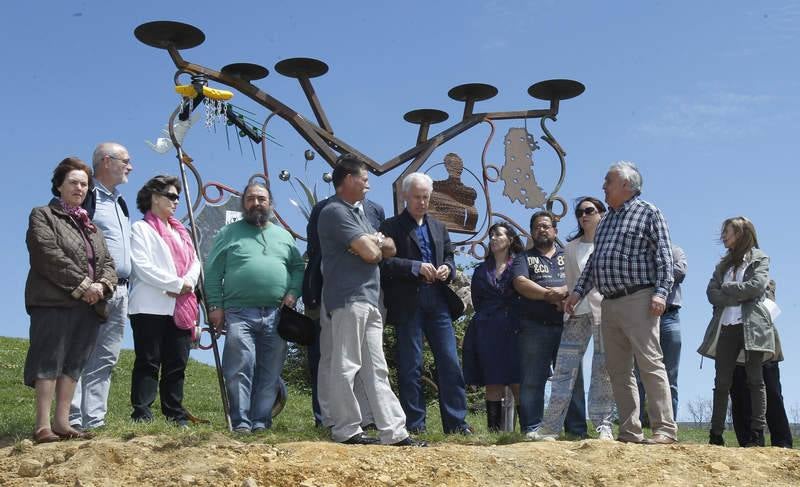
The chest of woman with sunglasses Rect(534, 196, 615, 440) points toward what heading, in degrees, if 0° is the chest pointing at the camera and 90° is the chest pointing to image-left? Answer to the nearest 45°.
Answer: approximately 0°

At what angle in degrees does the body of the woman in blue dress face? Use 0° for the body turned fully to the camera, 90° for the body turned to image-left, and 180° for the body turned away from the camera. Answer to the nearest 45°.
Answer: approximately 315°

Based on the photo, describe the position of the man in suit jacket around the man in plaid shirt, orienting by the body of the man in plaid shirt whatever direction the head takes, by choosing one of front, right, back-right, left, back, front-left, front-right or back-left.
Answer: front-right

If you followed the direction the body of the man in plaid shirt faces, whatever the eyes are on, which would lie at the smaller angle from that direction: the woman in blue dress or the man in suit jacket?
the man in suit jacket

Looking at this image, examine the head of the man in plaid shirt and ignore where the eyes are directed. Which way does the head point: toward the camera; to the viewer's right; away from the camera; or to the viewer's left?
to the viewer's left

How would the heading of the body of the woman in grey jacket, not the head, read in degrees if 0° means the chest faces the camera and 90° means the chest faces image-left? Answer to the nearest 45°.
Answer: approximately 45°
